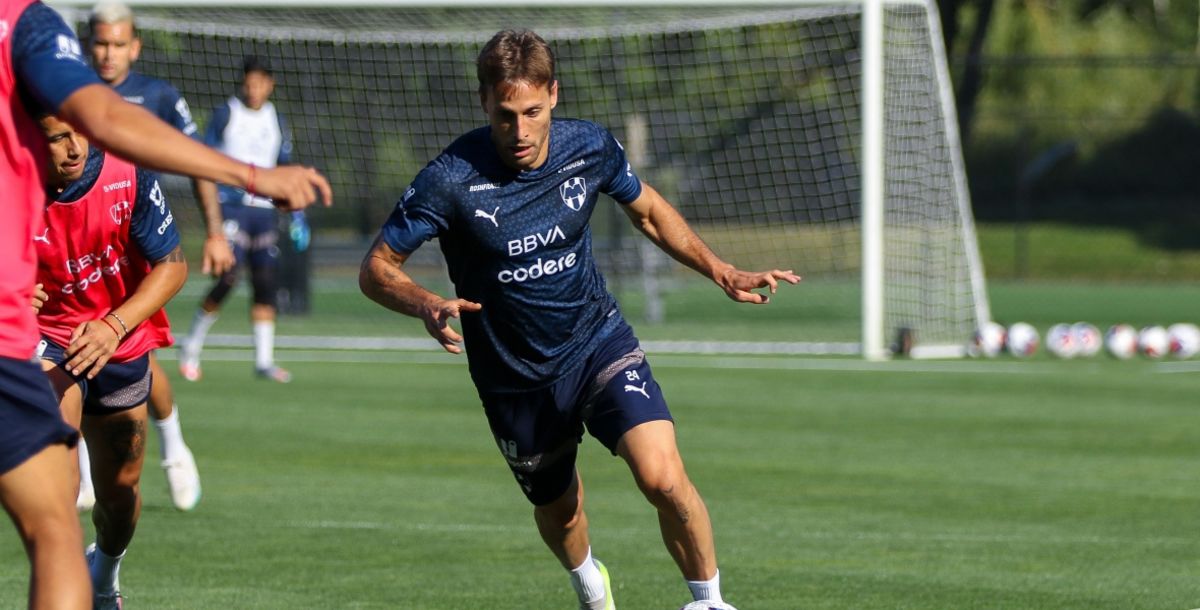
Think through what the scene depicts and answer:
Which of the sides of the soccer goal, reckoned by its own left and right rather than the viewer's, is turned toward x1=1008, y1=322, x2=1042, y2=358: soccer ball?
left

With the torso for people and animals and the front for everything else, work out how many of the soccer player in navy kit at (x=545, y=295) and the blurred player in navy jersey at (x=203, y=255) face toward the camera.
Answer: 2

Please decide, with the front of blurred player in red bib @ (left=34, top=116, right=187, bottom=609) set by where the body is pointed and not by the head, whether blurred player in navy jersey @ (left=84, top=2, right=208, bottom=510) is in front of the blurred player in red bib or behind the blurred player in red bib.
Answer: behind

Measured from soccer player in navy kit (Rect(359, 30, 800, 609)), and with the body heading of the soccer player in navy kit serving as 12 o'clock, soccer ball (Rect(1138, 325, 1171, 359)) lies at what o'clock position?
The soccer ball is roughly at 7 o'clock from the soccer player in navy kit.

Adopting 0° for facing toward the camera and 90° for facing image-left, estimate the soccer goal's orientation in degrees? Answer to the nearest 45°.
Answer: approximately 45°

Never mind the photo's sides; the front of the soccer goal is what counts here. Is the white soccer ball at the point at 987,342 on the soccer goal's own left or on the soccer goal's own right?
on the soccer goal's own left

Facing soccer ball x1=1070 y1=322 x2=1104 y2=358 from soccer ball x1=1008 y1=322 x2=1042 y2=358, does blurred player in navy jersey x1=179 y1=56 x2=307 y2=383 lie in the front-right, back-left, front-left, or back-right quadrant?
back-right
